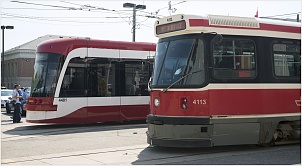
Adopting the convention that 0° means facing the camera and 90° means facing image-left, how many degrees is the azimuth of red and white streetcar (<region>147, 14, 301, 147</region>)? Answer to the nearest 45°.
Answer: approximately 45°

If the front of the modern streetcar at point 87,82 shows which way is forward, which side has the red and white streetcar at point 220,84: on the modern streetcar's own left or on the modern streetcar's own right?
on the modern streetcar's own left

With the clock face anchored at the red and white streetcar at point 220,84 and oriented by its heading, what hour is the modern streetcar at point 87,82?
The modern streetcar is roughly at 3 o'clock from the red and white streetcar.

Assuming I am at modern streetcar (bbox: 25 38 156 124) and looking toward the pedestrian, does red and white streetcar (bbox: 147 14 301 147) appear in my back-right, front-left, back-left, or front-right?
back-left

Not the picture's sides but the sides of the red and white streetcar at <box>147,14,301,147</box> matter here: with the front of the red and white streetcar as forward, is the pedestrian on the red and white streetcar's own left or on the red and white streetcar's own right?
on the red and white streetcar's own right

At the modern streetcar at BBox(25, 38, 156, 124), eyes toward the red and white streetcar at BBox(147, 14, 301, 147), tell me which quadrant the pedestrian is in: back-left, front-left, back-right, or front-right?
back-right

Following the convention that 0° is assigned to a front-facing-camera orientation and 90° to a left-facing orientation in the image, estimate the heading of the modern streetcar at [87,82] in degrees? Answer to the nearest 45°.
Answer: approximately 45°

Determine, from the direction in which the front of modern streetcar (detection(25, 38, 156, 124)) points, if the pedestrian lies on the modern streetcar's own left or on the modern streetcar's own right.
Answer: on the modern streetcar's own right
